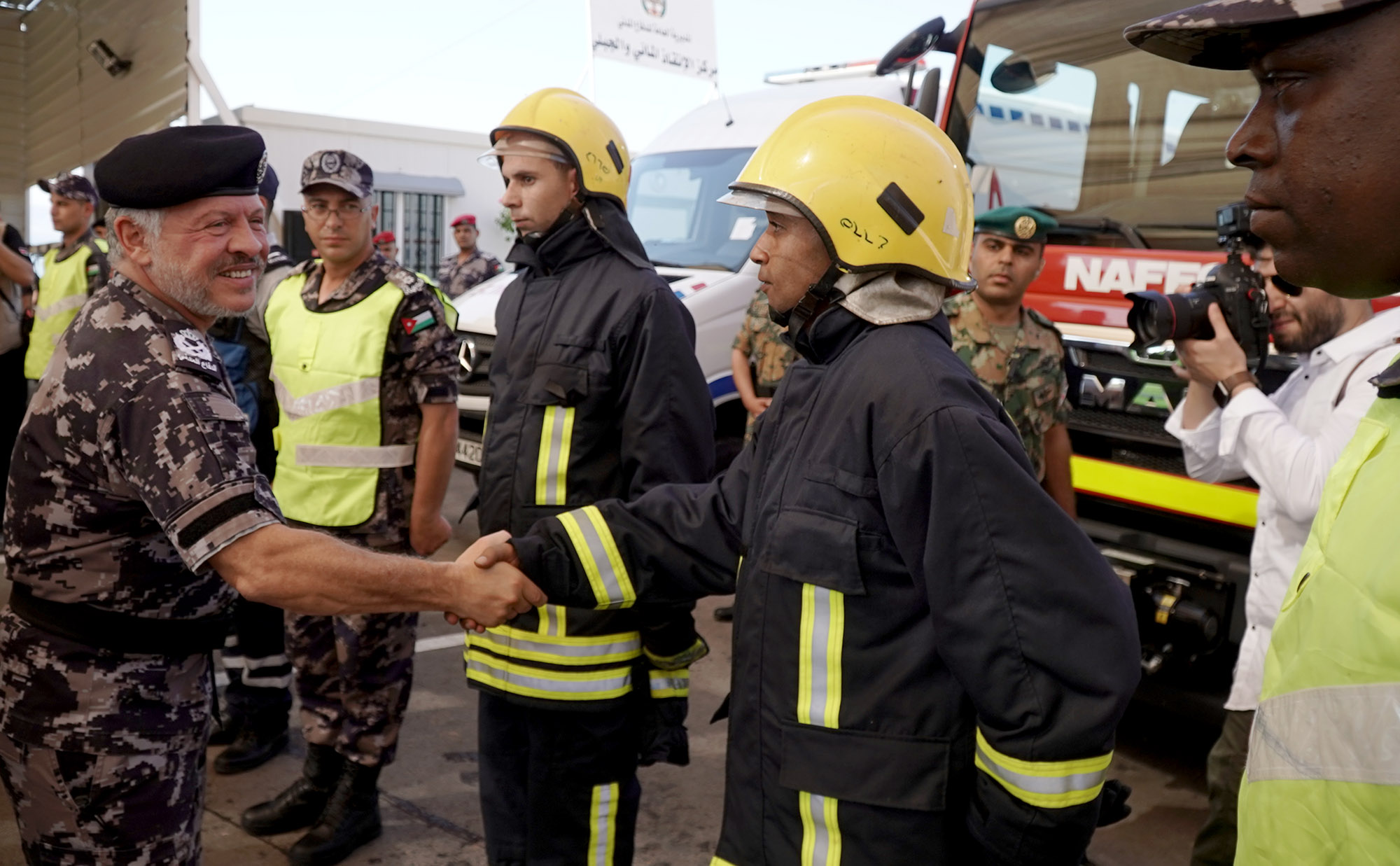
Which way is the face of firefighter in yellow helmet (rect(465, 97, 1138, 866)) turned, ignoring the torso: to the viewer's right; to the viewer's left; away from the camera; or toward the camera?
to the viewer's left

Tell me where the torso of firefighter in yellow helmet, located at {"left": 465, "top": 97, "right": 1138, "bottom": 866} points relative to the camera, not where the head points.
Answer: to the viewer's left

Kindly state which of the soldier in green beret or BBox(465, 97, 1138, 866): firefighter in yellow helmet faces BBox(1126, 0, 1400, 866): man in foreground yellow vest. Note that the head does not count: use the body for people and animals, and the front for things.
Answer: the soldier in green beret

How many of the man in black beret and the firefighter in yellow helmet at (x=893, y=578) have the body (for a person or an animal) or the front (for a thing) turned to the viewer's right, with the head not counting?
1

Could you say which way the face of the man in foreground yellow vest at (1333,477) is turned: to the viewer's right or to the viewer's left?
to the viewer's left

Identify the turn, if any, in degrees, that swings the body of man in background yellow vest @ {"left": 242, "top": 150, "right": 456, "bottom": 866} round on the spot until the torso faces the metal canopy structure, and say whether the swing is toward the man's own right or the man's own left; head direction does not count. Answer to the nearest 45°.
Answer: approximately 135° to the man's own right

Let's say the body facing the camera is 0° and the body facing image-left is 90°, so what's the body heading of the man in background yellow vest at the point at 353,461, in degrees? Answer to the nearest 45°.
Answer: approximately 45°

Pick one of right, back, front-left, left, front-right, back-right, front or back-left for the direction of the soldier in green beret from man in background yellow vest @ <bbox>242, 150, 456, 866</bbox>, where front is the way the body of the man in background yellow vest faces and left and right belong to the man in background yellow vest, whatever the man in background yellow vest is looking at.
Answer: back-left

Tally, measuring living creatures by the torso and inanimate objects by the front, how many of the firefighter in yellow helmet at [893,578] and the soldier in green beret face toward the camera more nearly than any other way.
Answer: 1

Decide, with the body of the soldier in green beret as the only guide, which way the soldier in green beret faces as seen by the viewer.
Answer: toward the camera

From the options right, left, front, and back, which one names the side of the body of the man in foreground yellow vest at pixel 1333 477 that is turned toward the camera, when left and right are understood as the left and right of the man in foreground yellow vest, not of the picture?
left

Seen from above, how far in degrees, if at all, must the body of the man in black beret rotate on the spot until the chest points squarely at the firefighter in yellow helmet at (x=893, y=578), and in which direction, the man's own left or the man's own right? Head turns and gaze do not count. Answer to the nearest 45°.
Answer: approximately 45° to the man's own right

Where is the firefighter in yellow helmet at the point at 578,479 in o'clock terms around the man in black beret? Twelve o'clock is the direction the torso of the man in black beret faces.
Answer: The firefighter in yellow helmet is roughly at 11 o'clock from the man in black beret.

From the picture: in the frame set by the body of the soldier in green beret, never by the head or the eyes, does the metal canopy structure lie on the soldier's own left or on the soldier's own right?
on the soldier's own right

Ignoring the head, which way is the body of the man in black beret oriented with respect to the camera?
to the viewer's right
